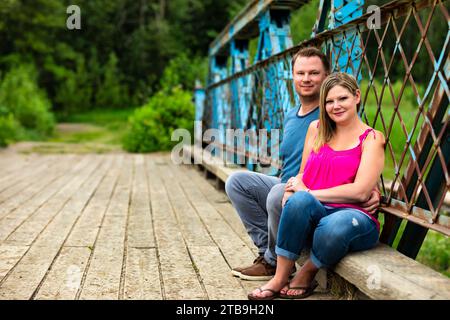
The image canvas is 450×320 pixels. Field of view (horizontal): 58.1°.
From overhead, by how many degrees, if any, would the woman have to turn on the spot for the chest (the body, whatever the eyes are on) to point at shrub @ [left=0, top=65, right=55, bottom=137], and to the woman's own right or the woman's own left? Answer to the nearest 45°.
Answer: approximately 90° to the woman's own right

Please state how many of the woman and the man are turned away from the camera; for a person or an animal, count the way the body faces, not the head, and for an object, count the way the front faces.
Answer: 0

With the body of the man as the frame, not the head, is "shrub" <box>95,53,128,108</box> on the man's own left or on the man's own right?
on the man's own right

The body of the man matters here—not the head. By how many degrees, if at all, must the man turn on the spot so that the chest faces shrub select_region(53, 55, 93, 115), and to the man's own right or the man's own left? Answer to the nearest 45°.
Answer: approximately 90° to the man's own right

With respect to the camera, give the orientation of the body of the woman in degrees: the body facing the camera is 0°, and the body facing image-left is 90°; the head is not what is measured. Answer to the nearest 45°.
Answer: approximately 45°

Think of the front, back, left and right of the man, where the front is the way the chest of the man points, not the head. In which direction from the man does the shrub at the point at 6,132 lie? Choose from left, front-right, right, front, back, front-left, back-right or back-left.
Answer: right

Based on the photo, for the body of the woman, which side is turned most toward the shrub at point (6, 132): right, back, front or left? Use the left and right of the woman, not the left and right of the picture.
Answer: right

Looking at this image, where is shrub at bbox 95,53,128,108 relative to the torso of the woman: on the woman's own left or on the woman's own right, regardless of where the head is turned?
on the woman's own right

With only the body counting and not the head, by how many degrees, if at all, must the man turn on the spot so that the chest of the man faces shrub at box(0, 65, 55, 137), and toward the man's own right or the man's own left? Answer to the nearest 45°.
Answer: approximately 90° to the man's own right
